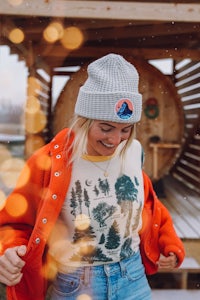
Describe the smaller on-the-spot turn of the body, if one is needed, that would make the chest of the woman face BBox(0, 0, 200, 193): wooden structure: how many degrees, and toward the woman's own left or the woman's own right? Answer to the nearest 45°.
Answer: approximately 180°

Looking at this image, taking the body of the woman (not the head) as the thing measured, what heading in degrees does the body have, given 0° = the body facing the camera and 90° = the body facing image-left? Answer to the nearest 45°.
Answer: approximately 0°
